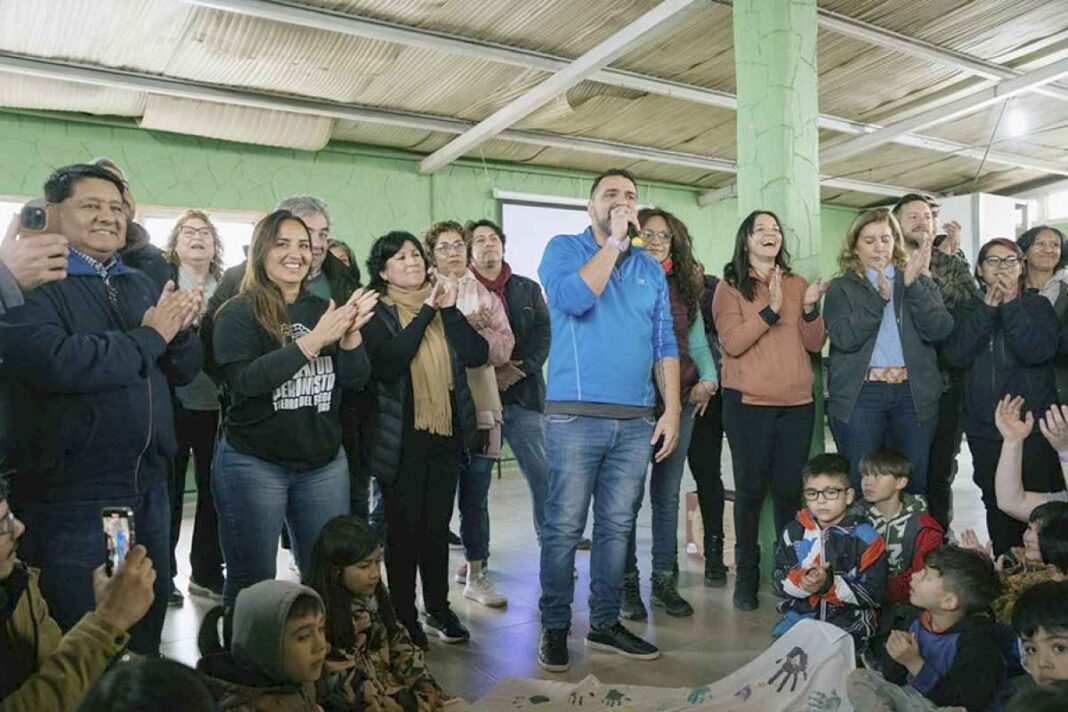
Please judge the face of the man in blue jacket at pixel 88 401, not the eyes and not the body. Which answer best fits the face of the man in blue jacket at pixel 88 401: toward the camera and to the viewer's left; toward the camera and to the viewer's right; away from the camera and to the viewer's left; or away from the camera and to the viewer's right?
toward the camera and to the viewer's right

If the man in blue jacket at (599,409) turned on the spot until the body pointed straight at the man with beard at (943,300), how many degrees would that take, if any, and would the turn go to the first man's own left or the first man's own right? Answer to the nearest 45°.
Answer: approximately 90° to the first man's own left

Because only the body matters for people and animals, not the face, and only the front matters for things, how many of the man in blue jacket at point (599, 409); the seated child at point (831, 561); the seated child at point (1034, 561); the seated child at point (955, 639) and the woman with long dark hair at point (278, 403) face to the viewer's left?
2

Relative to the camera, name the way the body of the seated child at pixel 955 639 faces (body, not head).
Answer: to the viewer's left

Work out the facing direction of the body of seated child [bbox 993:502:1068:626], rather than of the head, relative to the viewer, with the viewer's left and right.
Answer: facing to the left of the viewer

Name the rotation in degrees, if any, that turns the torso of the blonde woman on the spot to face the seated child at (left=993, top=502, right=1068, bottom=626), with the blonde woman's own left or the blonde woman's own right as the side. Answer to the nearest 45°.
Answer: approximately 45° to the blonde woman's own left
